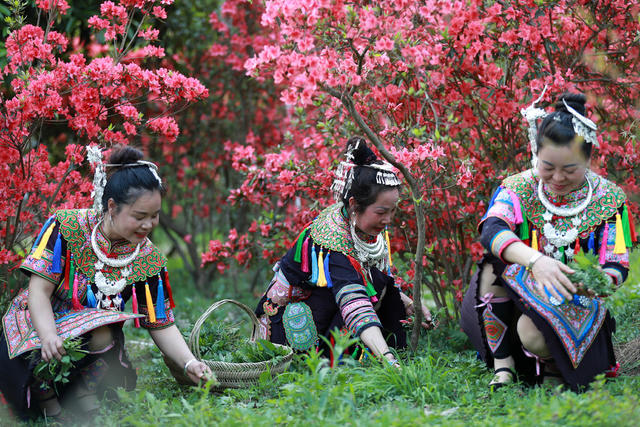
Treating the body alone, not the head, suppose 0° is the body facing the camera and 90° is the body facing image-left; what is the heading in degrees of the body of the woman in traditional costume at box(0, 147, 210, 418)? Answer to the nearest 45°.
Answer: approximately 315°

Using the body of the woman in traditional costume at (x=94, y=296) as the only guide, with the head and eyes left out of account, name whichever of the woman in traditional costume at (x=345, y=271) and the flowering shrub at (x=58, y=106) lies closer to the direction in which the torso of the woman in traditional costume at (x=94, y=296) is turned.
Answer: the woman in traditional costume

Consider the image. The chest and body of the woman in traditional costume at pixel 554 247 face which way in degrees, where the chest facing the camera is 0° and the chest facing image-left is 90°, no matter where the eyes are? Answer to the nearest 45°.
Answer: approximately 0°

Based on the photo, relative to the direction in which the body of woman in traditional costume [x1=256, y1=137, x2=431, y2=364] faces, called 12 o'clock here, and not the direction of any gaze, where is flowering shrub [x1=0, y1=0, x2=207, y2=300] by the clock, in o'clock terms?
The flowering shrub is roughly at 5 o'clock from the woman in traditional costume.

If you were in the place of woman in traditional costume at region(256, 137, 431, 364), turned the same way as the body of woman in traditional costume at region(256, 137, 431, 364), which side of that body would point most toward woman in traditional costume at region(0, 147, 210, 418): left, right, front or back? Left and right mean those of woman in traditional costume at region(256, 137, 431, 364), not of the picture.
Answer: right

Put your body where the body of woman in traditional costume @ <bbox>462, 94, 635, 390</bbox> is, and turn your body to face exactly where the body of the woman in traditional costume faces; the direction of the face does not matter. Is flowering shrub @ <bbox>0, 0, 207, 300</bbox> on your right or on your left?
on your right
